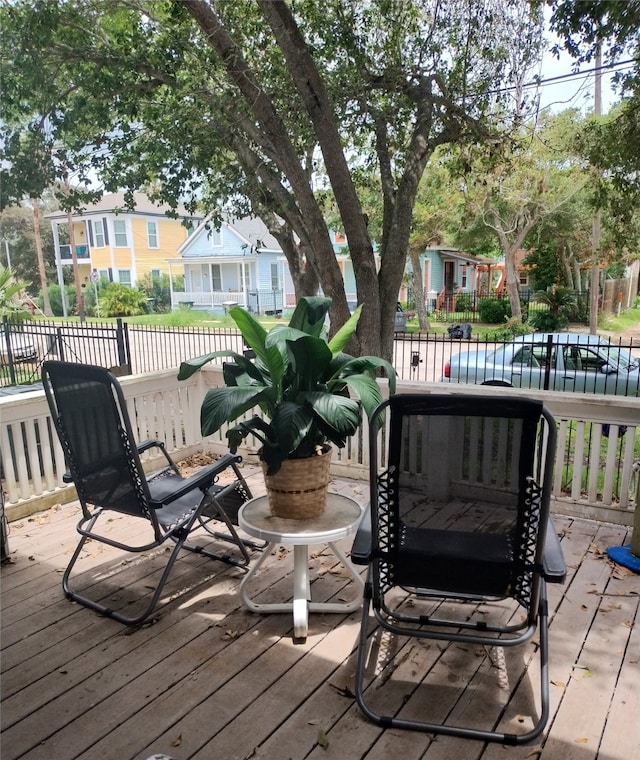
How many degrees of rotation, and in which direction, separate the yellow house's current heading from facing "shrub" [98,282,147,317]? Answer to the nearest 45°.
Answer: approximately 45° to its left

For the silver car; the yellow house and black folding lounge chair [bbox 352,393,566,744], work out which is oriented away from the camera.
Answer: the black folding lounge chair

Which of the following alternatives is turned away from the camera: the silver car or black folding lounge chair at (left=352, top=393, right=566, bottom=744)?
the black folding lounge chair

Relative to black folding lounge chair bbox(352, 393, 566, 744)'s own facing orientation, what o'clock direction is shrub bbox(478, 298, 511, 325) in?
The shrub is roughly at 12 o'clock from the black folding lounge chair.

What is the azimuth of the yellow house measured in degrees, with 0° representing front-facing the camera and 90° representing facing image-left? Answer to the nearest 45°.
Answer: approximately 45°
